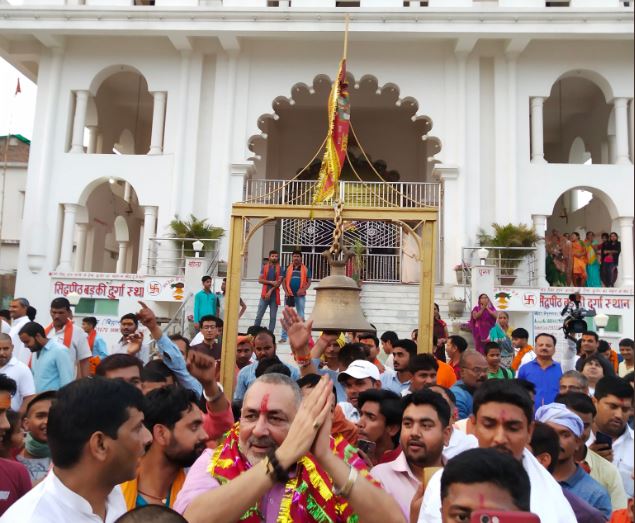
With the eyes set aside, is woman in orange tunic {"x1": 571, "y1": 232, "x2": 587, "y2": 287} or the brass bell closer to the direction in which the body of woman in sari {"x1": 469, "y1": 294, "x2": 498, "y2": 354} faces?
the brass bell

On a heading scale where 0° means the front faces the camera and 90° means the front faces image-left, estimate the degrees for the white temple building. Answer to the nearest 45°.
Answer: approximately 0°

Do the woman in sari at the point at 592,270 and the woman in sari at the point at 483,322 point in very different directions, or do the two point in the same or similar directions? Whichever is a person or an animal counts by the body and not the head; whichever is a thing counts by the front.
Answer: same or similar directions

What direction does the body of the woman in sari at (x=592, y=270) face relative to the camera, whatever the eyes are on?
toward the camera

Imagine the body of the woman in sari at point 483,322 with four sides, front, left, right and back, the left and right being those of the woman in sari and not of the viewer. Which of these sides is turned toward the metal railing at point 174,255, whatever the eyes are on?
right

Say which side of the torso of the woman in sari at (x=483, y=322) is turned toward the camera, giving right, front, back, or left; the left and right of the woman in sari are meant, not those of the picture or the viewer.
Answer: front

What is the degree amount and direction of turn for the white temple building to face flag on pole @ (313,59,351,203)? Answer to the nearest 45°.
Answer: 0° — it already faces it

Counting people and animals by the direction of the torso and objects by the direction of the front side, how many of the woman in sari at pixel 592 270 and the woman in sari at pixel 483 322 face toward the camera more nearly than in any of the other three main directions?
2

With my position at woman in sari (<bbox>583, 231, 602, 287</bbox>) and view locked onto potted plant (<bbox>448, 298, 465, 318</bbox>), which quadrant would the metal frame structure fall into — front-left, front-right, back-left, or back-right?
front-left

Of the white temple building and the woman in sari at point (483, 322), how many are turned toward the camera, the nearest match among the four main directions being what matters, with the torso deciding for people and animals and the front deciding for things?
2

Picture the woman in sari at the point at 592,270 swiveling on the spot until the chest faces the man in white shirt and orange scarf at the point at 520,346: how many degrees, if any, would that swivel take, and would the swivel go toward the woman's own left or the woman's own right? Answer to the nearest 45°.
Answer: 0° — they already face them

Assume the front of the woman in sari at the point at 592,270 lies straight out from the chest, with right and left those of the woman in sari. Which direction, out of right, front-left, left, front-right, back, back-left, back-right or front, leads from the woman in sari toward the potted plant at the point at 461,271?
front-right
